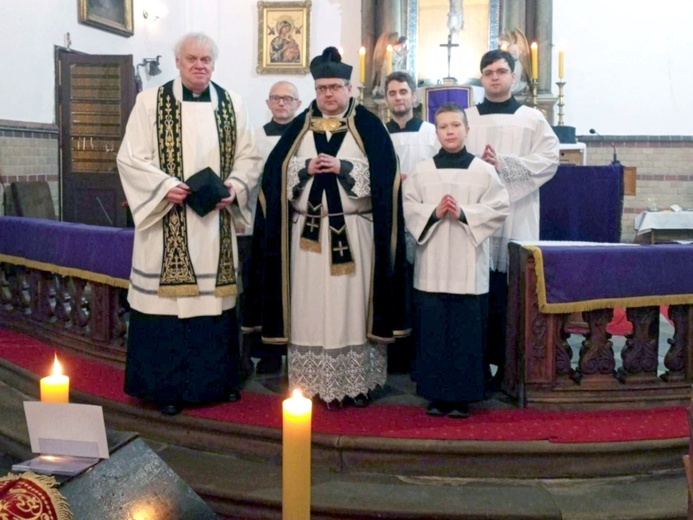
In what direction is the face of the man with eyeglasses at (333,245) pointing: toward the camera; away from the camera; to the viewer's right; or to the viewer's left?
toward the camera

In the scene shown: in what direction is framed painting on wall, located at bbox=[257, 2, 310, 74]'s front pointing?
toward the camera

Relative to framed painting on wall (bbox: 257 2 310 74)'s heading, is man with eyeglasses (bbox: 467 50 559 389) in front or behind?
in front

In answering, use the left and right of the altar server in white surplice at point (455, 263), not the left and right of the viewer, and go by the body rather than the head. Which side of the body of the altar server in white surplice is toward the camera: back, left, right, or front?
front

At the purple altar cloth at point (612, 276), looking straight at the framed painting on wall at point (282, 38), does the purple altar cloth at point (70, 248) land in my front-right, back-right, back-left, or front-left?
front-left

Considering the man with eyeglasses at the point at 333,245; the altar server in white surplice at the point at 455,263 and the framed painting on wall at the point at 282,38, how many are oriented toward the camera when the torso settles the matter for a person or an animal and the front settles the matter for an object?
3

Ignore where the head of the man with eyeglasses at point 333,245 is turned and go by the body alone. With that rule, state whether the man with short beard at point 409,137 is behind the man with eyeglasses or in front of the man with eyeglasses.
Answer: behind

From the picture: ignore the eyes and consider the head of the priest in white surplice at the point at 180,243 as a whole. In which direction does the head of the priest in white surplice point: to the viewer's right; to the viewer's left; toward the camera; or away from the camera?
toward the camera

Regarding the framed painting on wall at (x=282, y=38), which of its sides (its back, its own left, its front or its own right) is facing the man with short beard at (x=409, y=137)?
front

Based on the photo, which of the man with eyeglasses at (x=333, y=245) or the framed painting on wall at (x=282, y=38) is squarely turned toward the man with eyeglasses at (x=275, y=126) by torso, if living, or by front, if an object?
the framed painting on wall

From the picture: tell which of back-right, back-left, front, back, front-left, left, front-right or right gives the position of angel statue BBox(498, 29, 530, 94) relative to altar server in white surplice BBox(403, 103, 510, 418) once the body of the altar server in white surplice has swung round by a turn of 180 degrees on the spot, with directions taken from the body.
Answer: front

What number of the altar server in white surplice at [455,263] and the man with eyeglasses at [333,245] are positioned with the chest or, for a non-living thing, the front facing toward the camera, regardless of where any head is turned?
2

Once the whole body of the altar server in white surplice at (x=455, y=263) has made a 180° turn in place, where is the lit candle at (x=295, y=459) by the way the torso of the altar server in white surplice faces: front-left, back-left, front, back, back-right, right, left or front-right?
back

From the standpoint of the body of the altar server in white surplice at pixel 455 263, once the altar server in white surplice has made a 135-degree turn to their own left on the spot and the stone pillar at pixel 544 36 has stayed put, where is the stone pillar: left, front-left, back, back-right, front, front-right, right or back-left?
front-left
